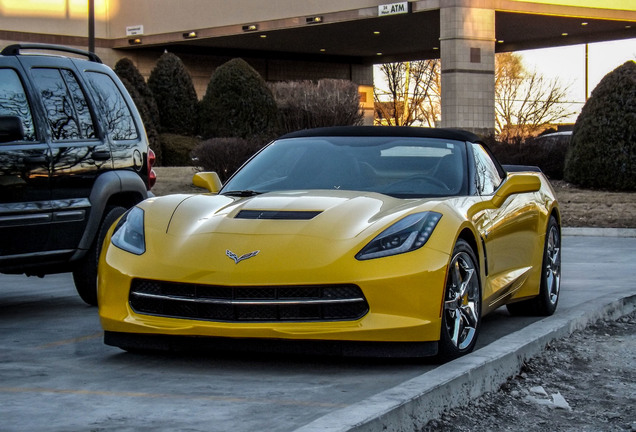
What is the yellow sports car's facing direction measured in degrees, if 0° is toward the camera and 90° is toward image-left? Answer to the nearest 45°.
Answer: approximately 45°

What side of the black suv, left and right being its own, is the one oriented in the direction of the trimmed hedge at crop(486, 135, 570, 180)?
back

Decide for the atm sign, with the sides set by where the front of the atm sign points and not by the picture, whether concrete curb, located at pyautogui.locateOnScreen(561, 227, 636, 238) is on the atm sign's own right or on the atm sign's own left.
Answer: on the atm sign's own left

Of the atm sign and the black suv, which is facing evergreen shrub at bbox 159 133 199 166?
the atm sign

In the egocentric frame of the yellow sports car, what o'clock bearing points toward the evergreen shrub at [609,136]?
The evergreen shrub is roughly at 5 o'clock from the yellow sports car.

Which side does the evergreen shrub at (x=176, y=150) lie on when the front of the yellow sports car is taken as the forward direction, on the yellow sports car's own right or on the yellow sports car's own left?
on the yellow sports car's own right

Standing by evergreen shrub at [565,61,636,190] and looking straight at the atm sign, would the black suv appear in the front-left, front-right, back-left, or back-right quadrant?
back-left

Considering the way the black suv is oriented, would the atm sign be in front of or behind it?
behind
